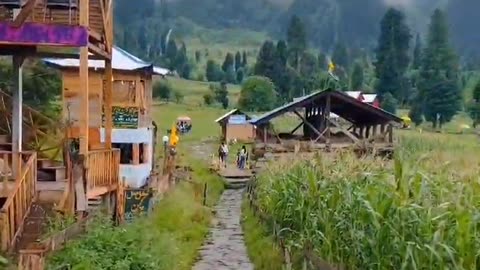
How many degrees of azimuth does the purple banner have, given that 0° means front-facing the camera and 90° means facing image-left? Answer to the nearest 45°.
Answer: approximately 0°

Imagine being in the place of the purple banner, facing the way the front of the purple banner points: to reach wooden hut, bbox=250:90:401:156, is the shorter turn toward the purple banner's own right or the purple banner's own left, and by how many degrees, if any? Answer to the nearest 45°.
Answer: approximately 135° to the purple banner's own left

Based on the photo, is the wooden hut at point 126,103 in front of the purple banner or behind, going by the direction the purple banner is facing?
behind
